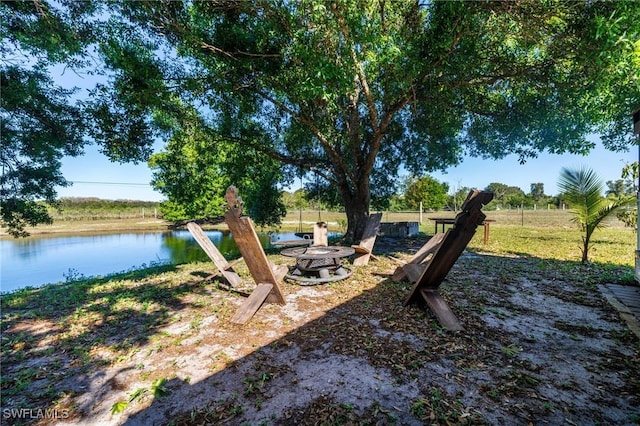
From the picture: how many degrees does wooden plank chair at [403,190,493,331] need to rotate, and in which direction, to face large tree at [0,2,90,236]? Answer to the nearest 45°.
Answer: approximately 45° to its left

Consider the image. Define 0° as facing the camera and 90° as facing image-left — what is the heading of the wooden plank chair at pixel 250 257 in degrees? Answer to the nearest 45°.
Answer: approximately 225°

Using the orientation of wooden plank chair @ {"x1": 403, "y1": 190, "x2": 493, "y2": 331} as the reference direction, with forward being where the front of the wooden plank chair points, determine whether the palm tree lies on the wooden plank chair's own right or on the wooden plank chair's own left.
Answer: on the wooden plank chair's own right

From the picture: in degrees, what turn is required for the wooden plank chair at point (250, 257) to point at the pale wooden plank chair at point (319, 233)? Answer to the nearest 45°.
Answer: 0° — it already faces it

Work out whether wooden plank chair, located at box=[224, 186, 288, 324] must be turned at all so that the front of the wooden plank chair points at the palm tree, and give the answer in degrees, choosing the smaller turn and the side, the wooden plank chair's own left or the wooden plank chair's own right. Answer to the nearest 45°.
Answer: approximately 45° to the wooden plank chair's own right
